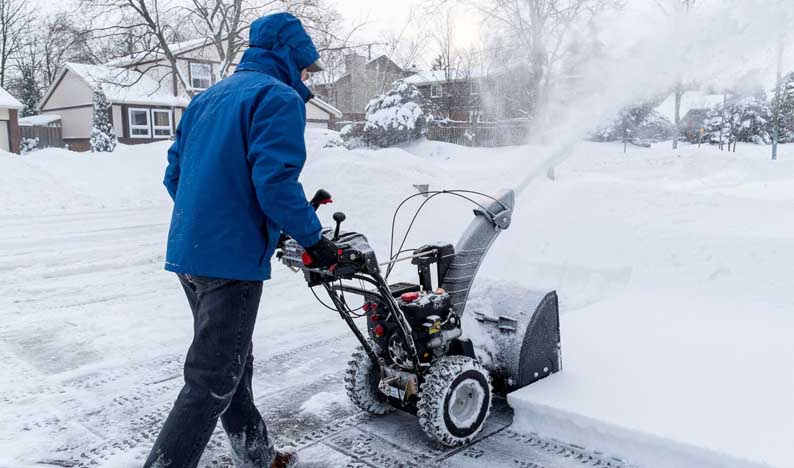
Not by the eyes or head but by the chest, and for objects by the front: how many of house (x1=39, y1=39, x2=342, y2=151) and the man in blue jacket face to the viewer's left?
0

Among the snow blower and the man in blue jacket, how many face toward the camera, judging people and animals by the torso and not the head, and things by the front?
0

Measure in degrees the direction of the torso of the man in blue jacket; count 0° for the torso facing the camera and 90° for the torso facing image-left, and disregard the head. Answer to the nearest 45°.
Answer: approximately 225°

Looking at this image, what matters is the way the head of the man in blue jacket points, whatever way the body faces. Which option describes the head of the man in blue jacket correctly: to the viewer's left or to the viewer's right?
to the viewer's right

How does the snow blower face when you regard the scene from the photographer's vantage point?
facing away from the viewer and to the right of the viewer

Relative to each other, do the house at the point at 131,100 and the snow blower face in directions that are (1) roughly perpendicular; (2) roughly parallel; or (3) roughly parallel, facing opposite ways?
roughly perpendicular

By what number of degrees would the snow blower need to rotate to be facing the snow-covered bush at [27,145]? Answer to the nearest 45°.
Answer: approximately 90° to its left

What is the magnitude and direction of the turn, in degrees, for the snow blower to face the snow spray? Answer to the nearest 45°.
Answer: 0° — it already faces it
